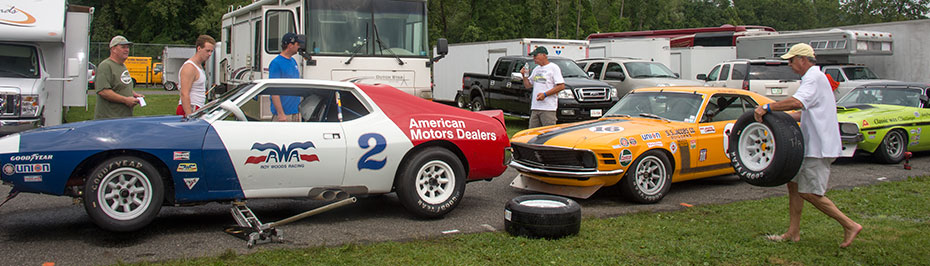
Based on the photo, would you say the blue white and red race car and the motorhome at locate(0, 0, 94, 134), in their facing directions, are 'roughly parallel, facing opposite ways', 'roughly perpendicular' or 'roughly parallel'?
roughly perpendicular

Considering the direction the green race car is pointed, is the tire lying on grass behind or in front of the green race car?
in front

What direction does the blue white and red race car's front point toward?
to the viewer's left

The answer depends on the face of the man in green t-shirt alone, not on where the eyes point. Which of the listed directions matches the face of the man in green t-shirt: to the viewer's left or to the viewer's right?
to the viewer's right

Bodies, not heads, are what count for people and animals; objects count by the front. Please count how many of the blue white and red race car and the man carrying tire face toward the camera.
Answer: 0

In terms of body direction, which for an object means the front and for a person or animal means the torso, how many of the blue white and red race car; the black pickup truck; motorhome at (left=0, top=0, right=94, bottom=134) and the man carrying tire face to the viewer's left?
2

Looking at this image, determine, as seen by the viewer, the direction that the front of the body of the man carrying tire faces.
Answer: to the viewer's left

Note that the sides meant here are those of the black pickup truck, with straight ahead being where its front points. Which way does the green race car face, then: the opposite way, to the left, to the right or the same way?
to the right

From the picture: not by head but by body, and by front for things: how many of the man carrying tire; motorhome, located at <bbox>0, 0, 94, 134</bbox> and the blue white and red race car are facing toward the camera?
1

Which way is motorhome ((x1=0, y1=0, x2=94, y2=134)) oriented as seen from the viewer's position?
toward the camera

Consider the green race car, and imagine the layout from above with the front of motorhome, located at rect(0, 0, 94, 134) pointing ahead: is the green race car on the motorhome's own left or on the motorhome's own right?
on the motorhome's own left

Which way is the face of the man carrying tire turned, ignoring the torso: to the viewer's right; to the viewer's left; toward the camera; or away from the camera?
to the viewer's left

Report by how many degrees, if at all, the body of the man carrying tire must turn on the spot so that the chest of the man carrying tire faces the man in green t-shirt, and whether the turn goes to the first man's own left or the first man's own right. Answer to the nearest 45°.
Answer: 0° — they already face them
